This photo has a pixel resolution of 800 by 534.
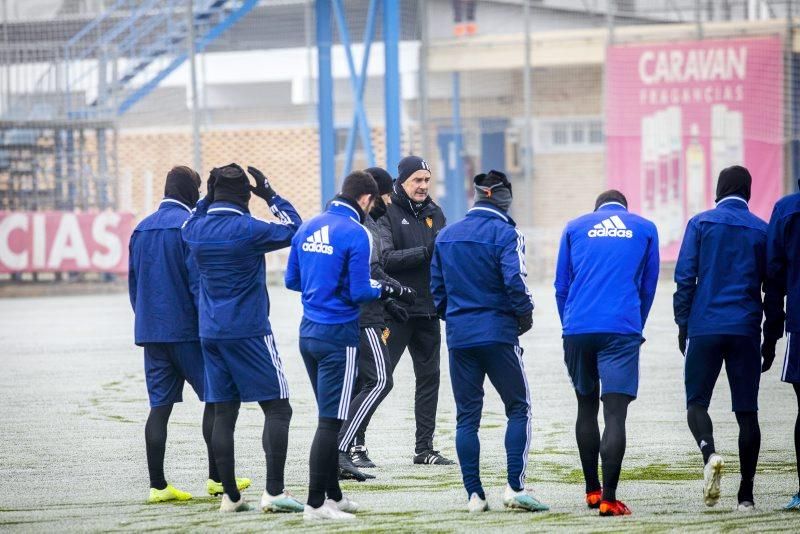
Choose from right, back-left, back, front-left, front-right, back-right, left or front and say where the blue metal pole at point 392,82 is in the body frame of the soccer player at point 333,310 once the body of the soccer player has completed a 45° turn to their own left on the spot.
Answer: front

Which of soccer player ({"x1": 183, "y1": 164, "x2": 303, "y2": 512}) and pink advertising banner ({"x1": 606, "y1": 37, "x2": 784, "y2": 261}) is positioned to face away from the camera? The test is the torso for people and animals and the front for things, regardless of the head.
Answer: the soccer player

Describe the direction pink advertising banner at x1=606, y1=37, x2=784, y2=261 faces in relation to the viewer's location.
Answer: facing the viewer

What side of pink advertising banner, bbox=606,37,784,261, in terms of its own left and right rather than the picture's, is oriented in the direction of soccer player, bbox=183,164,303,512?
front

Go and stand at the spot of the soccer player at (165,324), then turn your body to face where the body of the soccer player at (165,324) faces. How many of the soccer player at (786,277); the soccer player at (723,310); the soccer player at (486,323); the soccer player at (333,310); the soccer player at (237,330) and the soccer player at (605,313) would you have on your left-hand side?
0

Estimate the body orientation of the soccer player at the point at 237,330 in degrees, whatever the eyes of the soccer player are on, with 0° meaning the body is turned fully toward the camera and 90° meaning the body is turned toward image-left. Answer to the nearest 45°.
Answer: approximately 180°

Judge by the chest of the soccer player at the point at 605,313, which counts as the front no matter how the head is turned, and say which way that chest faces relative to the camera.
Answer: away from the camera

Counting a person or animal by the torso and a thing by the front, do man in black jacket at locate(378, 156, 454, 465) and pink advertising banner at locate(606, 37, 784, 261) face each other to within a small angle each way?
no

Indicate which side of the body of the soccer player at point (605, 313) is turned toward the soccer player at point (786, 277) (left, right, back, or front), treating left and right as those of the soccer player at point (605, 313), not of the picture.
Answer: right

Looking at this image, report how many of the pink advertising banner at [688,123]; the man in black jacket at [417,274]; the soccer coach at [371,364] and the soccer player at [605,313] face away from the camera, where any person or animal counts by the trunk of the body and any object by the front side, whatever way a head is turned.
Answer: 1

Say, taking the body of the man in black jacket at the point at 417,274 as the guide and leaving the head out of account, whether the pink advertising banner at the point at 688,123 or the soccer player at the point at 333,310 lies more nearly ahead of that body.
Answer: the soccer player

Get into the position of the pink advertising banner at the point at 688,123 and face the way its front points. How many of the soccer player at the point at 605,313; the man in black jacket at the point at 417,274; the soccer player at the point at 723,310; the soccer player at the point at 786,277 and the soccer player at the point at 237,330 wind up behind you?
0

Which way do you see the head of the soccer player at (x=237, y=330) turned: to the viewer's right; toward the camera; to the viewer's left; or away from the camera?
away from the camera

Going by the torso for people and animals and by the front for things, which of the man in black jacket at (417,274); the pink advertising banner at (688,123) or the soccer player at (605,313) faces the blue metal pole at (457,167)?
the soccer player

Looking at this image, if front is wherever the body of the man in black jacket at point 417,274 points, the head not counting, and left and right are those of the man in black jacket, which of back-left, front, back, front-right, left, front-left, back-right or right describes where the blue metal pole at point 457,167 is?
back-left

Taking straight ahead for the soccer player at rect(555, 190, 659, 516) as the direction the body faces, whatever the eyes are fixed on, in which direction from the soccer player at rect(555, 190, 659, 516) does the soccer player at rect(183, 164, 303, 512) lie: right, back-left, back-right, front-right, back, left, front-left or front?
left

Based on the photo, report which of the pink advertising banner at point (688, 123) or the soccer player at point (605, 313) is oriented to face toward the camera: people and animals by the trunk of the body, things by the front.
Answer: the pink advertising banner
